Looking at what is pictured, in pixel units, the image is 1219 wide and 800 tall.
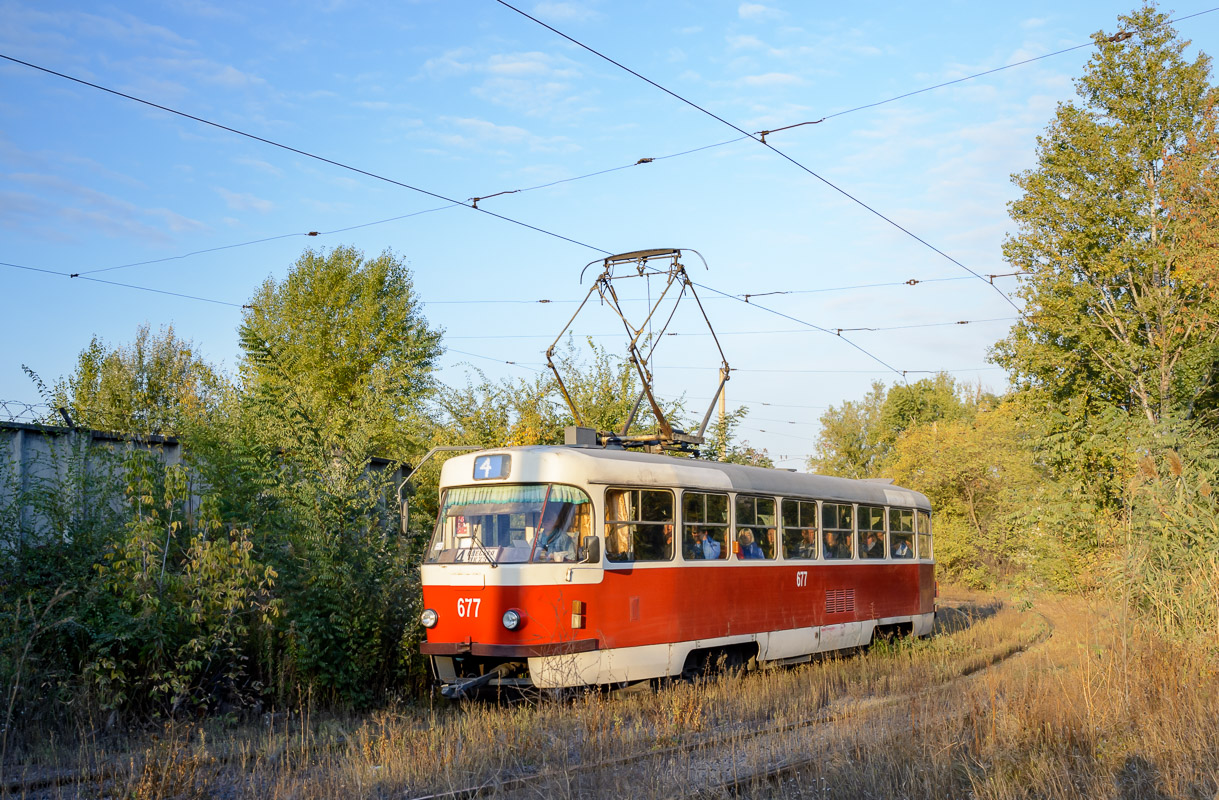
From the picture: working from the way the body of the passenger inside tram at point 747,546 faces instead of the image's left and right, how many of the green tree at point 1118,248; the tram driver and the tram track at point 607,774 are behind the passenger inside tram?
1

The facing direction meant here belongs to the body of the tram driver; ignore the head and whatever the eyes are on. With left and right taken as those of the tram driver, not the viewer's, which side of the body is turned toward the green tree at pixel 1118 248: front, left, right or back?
back

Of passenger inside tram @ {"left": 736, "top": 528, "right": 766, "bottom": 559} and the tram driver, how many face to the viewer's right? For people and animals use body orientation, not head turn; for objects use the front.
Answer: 0

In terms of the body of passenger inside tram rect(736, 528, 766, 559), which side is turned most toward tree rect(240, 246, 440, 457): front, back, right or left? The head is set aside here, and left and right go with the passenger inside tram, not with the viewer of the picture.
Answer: right

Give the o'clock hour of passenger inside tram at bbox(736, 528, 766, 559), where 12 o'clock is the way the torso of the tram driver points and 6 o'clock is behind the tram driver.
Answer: The passenger inside tram is roughly at 6 o'clock from the tram driver.

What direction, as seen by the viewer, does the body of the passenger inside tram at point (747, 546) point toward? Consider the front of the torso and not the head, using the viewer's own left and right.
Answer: facing the viewer and to the left of the viewer

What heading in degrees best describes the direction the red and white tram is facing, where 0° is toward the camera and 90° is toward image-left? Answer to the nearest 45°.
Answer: approximately 45°

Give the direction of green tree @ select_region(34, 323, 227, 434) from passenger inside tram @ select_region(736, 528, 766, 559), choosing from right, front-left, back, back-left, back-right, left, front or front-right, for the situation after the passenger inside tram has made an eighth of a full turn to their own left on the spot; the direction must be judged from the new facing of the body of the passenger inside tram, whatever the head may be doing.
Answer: back-right

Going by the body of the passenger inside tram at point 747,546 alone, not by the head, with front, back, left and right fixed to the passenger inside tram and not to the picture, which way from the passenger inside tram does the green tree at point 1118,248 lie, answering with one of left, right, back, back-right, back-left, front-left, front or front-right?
back

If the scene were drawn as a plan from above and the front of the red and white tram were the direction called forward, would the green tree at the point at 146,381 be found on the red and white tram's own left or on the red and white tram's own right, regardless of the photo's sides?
on the red and white tram's own right

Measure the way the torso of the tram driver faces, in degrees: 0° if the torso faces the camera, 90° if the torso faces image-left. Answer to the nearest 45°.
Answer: approximately 45°
